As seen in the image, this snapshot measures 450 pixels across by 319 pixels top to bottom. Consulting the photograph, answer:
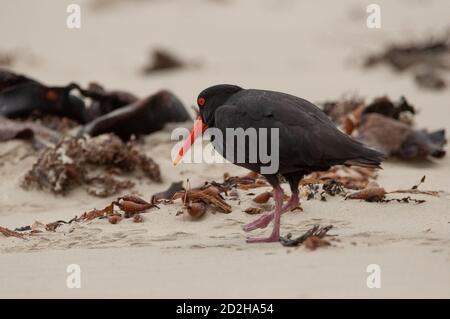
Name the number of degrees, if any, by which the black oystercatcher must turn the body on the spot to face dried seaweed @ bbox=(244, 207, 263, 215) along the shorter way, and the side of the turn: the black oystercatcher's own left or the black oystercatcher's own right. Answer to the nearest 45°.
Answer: approximately 90° to the black oystercatcher's own right

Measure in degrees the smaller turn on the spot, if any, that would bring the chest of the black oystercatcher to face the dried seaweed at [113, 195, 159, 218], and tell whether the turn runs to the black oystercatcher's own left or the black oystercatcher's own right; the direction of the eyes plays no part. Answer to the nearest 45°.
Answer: approximately 45° to the black oystercatcher's own right

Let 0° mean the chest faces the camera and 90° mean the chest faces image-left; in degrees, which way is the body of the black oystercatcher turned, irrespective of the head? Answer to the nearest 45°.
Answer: approximately 90°

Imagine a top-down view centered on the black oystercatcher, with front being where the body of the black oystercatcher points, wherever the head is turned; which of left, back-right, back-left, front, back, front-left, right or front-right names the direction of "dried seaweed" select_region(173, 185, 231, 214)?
front-right

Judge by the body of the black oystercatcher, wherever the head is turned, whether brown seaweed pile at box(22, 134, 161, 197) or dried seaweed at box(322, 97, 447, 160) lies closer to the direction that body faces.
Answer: the brown seaweed pile

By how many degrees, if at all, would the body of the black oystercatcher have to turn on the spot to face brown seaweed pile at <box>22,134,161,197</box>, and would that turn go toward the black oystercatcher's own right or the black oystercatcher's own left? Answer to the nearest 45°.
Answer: approximately 45° to the black oystercatcher's own right

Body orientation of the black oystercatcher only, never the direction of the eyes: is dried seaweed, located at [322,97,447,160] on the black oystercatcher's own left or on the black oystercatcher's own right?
on the black oystercatcher's own right
